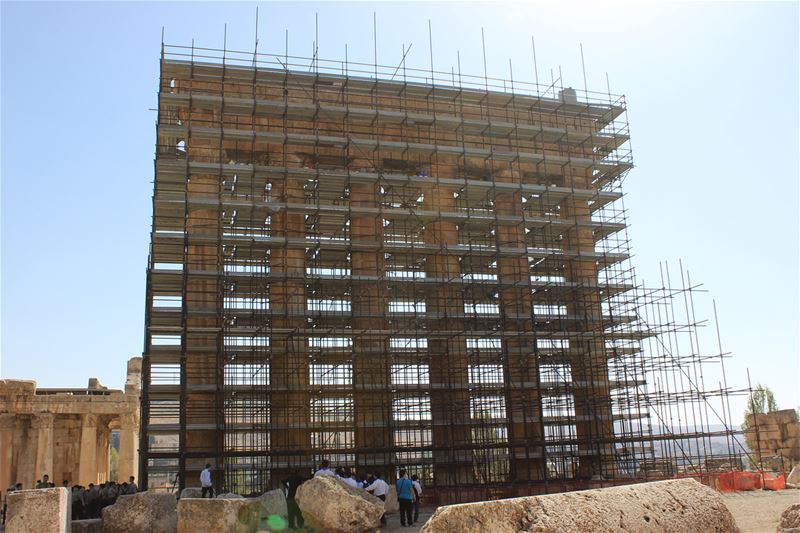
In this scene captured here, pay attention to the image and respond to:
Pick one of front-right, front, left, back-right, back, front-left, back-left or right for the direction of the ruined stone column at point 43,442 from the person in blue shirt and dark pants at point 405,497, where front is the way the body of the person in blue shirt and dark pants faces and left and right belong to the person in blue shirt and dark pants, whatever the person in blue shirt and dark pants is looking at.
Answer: front-left

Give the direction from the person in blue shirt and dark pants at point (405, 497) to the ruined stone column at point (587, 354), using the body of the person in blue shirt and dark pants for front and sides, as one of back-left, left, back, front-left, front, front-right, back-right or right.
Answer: front-right

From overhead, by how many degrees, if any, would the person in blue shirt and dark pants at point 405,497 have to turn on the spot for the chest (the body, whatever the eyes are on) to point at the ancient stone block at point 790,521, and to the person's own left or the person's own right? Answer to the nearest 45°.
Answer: approximately 135° to the person's own right

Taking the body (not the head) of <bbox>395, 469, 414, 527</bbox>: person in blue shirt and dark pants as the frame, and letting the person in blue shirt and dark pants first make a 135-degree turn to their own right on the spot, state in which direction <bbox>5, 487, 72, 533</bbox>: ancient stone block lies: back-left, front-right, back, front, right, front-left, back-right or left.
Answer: right

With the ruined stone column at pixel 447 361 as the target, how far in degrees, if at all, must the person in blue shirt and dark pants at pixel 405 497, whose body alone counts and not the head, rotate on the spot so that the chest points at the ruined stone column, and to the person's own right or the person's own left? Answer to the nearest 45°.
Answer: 0° — they already face it

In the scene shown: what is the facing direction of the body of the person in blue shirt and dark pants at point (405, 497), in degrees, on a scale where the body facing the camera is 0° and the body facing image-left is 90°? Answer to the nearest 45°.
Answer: approximately 180°

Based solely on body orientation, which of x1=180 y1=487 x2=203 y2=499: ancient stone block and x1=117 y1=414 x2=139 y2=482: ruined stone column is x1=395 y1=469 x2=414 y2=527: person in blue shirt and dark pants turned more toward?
the ruined stone column

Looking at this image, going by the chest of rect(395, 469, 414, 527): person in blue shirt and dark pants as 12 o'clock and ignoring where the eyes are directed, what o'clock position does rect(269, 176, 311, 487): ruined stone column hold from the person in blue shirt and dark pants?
The ruined stone column is roughly at 11 o'clock from the person in blue shirt and dark pants.

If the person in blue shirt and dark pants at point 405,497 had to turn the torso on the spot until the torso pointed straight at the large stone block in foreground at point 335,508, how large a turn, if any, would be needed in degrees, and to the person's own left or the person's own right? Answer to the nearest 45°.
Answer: approximately 135° to the person's own left

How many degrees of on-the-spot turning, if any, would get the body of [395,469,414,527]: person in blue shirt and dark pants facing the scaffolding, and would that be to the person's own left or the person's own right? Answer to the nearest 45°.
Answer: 0° — they already face it

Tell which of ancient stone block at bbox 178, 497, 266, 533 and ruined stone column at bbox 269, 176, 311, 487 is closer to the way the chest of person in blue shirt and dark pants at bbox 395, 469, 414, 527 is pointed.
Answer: the ruined stone column

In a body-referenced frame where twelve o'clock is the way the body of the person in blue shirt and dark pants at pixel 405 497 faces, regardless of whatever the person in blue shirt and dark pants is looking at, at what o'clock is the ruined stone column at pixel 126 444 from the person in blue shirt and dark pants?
The ruined stone column is roughly at 11 o'clock from the person in blue shirt and dark pants.

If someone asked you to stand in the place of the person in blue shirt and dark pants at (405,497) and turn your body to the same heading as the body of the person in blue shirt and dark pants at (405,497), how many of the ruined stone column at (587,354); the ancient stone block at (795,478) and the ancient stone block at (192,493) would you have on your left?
1

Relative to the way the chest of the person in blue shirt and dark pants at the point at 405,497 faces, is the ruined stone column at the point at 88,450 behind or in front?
in front

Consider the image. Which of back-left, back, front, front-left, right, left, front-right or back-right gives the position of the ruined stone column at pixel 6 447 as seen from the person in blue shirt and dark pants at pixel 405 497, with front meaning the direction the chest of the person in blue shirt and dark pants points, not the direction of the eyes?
front-left
